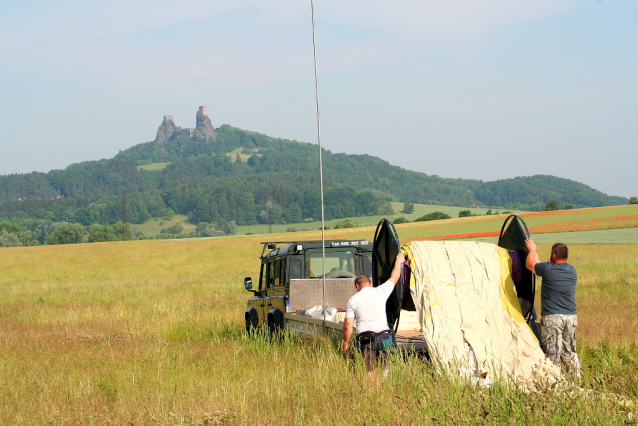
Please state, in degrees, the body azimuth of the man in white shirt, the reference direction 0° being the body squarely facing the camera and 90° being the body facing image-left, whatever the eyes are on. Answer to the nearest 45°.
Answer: approximately 180°

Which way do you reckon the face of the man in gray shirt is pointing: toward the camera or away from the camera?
away from the camera

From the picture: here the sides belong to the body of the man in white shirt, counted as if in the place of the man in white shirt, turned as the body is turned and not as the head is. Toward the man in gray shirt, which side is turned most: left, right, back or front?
right

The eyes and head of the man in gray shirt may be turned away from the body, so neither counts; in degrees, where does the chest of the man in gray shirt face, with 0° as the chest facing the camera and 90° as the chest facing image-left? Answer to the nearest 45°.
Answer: approximately 135°

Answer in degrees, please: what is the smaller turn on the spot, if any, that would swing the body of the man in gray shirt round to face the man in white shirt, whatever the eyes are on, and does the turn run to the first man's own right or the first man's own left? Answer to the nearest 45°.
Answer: approximately 90° to the first man's own left

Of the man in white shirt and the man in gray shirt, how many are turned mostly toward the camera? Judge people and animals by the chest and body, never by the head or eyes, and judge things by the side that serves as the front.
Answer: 0
